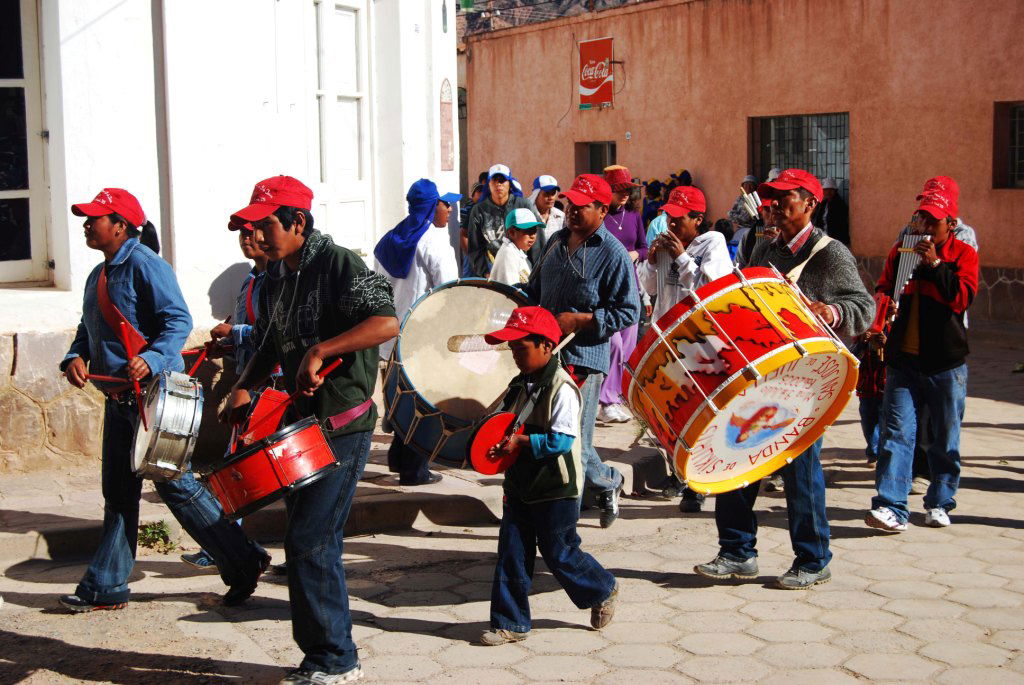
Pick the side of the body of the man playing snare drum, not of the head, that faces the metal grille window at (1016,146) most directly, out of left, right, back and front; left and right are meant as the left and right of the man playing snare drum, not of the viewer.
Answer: back

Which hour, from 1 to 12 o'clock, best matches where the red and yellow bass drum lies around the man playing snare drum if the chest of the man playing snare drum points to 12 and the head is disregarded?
The red and yellow bass drum is roughly at 7 o'clock from the man playing snare drum.

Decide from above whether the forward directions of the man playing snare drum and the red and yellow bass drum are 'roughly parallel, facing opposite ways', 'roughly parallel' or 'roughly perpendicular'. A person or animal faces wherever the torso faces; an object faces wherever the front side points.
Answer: roughly perpendicular

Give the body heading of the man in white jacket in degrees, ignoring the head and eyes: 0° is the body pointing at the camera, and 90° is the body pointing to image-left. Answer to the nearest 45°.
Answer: approximately 45°

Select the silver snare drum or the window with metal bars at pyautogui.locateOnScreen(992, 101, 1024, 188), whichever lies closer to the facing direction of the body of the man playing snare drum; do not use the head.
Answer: the silver snare drum

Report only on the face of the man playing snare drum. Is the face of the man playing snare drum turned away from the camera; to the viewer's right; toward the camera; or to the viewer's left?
to the viewer's left

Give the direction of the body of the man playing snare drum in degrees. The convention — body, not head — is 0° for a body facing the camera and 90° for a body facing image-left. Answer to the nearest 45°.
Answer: approximately 45°

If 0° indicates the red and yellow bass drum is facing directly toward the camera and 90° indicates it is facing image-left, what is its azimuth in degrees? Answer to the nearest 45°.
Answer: approximately 315°

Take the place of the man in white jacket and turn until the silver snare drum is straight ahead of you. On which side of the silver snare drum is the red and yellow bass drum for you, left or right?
left
